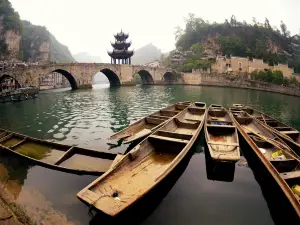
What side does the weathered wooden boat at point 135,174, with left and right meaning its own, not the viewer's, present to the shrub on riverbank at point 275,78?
back

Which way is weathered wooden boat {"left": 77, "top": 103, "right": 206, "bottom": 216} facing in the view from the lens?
facing the viewer and to the left of the viewer

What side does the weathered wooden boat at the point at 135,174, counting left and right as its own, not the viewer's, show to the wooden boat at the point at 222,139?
back

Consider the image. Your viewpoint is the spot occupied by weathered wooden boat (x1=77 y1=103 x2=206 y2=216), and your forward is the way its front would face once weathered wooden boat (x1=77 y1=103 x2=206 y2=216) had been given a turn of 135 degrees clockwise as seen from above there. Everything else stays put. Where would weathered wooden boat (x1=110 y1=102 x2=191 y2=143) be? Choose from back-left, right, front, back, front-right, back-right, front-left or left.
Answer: front
